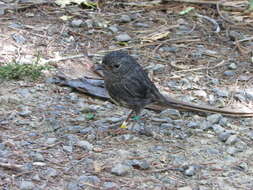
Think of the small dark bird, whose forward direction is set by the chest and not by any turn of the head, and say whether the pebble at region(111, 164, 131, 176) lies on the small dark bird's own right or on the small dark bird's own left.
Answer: on the small dark bird's own left

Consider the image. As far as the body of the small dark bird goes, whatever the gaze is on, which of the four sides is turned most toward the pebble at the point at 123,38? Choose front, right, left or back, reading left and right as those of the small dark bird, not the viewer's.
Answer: right

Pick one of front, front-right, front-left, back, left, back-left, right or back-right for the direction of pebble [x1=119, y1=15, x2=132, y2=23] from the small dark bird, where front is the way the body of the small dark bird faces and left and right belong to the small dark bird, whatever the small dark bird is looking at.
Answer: right

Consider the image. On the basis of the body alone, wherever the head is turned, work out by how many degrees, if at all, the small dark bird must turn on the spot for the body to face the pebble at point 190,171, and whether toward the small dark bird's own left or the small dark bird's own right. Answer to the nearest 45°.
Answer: approximately 135° to the small dark bird's own left

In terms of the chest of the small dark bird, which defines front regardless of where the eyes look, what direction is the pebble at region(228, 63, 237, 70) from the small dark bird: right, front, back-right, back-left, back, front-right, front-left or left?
back-right

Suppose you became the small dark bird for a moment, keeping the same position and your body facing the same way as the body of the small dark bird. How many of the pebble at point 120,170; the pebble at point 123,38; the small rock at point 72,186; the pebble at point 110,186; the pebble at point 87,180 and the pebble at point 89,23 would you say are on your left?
4

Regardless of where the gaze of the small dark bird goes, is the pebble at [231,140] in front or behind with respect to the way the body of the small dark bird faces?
behind

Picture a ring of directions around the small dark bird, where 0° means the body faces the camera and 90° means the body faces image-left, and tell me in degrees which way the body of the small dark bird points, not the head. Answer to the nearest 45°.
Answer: approximately 90°

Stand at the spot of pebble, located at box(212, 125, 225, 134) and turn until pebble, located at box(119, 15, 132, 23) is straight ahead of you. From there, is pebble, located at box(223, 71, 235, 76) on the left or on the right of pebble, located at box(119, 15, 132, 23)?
right

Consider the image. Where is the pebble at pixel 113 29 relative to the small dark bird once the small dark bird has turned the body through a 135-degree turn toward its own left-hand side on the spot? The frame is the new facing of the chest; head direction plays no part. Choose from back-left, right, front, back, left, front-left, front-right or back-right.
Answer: back-left

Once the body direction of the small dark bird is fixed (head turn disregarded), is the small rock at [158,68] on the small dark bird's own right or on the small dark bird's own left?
on the small dark bird's own right

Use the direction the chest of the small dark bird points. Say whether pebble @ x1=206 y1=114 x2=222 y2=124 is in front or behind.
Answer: behind
